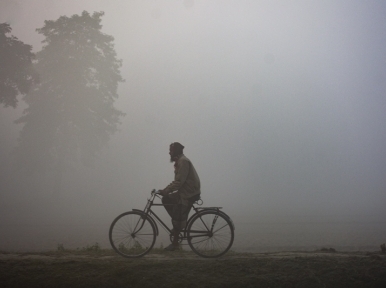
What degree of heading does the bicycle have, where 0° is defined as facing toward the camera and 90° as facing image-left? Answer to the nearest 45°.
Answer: approximately 90°

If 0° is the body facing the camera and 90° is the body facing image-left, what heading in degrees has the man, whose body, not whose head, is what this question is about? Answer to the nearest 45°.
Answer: approximately 90°

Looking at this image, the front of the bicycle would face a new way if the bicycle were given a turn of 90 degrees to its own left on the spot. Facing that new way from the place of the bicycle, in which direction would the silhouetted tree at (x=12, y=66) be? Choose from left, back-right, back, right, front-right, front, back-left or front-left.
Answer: back-right
